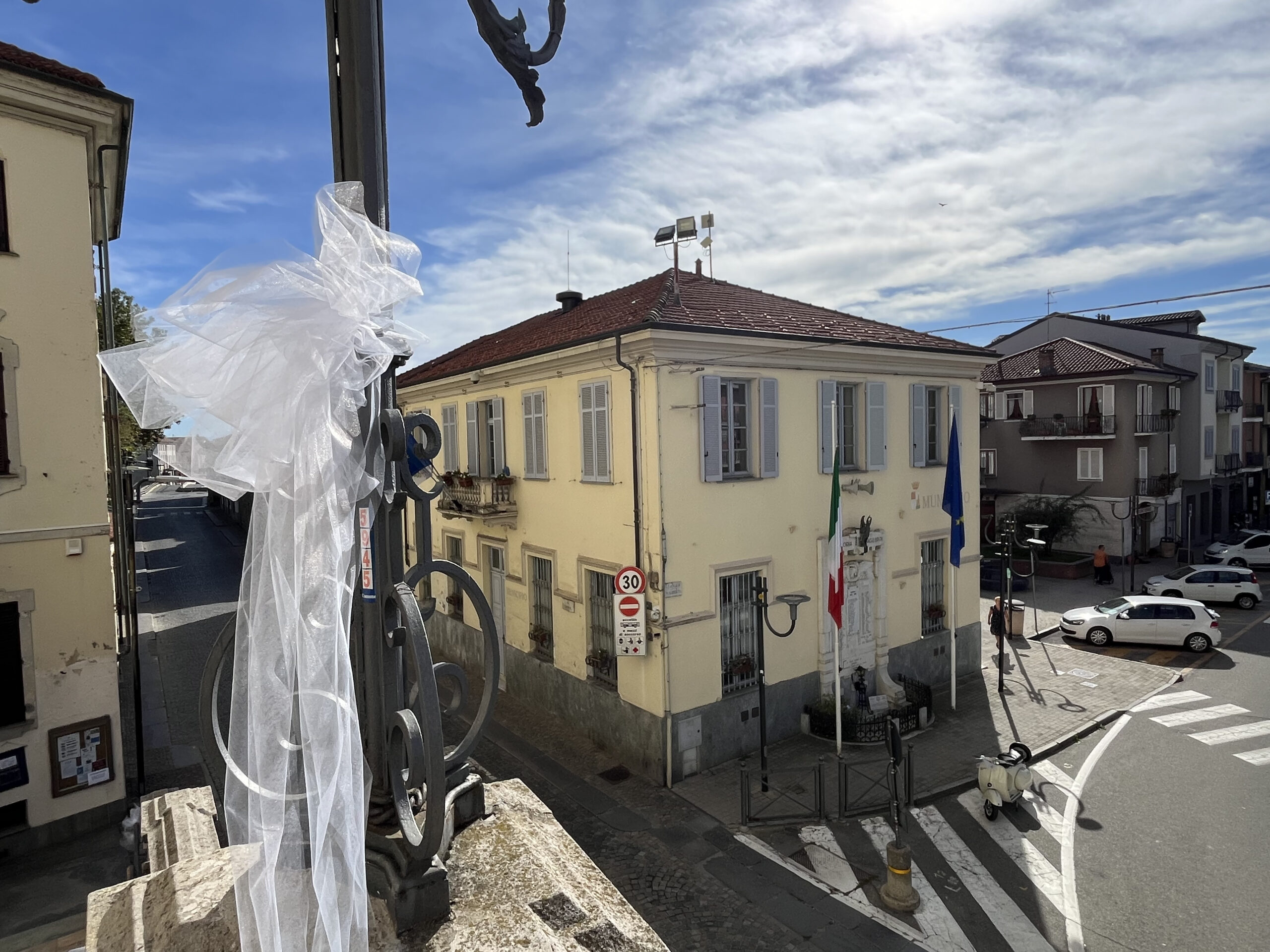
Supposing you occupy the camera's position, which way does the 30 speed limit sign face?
facing the viewer

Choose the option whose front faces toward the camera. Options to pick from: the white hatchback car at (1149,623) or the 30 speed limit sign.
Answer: the 30 speed limit sign

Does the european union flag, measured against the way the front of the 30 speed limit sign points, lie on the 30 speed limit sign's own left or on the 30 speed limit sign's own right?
on the 30 speed limit sign's own left

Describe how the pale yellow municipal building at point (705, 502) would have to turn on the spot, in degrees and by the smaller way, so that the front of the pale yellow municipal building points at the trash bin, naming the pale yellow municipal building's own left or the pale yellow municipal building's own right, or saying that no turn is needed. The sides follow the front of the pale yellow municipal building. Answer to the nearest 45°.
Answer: approximately 90° to the pale yellow municipal building's own left

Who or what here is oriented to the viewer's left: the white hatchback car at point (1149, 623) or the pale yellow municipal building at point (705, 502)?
the white hatchback car

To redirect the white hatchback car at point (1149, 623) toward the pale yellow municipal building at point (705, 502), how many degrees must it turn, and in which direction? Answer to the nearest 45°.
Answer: approximately 45° to its left

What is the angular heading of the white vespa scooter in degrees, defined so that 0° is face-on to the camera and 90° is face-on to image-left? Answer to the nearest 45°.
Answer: approximately 45°

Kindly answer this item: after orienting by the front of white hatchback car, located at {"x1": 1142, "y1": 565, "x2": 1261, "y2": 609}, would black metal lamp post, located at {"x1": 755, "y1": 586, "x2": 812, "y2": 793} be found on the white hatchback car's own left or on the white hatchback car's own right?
on the white hatchback car's own left

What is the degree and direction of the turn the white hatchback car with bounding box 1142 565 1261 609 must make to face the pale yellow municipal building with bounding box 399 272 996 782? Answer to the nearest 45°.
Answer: approximately 45° to its left

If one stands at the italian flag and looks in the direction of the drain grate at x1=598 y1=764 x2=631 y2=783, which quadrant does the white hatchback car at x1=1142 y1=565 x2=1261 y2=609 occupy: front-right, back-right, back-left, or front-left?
back-right

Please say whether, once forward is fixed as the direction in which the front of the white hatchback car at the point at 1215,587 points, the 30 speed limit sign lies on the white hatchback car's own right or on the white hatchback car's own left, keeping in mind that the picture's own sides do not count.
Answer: on the white hatchback car's own left

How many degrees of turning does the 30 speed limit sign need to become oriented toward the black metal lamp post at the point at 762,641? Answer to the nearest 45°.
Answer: approximately 90° to its left

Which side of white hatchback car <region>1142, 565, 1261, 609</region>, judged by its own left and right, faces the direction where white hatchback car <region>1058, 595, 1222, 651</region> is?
left

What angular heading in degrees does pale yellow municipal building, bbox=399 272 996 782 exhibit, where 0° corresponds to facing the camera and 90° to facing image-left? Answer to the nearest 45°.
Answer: approximately 315°

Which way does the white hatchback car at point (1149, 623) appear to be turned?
to the viewer's left

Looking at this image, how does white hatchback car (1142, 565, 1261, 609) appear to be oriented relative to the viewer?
to the viewer's left

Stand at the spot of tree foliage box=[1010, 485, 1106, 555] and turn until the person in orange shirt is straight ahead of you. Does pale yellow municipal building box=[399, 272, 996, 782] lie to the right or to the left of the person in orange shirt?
right

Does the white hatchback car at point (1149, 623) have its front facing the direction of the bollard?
no

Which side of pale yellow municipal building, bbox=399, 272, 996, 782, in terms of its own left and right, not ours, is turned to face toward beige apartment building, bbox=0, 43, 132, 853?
right

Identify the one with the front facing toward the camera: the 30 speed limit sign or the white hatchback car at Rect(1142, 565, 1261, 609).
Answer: the 30 speed limit sign
